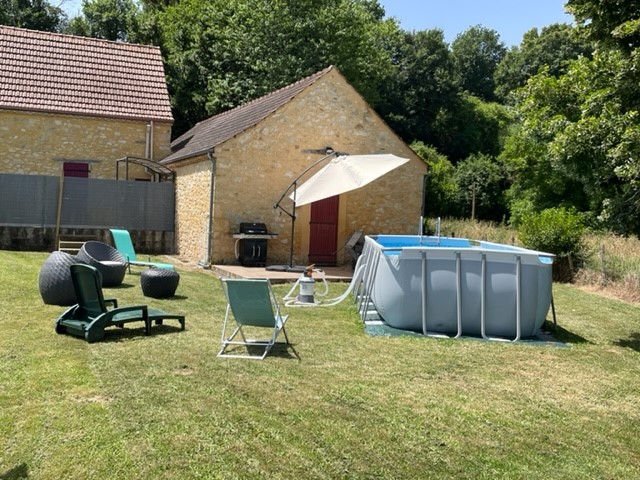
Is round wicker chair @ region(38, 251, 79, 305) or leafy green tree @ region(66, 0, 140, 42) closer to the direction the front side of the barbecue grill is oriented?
the round wicker chair

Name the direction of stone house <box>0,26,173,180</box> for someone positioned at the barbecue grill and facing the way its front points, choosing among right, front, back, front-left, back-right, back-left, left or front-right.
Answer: back-right

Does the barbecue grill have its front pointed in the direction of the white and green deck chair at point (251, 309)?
yes

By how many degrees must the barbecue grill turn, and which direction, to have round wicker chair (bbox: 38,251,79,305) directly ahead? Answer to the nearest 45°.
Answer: approximately 45° to its right

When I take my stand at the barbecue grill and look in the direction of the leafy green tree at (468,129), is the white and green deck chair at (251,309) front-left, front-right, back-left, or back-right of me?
back-right

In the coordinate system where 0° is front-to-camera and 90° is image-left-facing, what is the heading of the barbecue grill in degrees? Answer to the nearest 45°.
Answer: approximately 0°

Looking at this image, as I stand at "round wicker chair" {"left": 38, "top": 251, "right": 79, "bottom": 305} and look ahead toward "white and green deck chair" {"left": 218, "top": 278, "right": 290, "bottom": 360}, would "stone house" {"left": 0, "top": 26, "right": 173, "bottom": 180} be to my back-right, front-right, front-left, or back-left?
back-left

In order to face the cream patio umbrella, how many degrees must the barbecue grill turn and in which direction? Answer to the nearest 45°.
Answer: approximately 45° to its left
